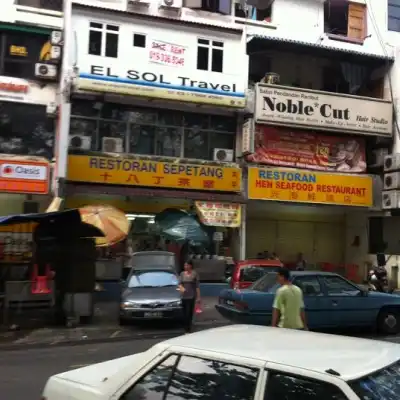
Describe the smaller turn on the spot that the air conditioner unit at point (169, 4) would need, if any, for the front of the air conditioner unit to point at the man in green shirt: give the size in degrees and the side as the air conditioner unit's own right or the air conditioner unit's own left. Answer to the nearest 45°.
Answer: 0° — it already faces them

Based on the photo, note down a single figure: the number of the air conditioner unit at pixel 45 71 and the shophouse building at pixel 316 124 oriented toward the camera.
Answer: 2

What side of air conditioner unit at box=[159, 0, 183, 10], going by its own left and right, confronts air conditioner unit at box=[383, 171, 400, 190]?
left

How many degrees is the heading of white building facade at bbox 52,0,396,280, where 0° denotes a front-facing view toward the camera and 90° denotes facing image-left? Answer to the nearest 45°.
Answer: approximately 0°

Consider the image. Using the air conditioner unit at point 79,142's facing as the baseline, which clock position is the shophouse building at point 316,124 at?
The shophouse building is roughly at 9 o'clock from the air conditioner unit.

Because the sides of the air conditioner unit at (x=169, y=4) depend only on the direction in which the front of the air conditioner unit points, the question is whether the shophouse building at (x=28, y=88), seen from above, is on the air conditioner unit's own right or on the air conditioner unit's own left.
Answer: on the air conditioner unit's own right

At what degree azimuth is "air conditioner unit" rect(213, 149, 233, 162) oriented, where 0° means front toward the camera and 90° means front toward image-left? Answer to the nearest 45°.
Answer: approximately 0°

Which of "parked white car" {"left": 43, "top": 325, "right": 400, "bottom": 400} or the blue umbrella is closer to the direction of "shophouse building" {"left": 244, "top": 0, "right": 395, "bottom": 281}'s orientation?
the parked white car
